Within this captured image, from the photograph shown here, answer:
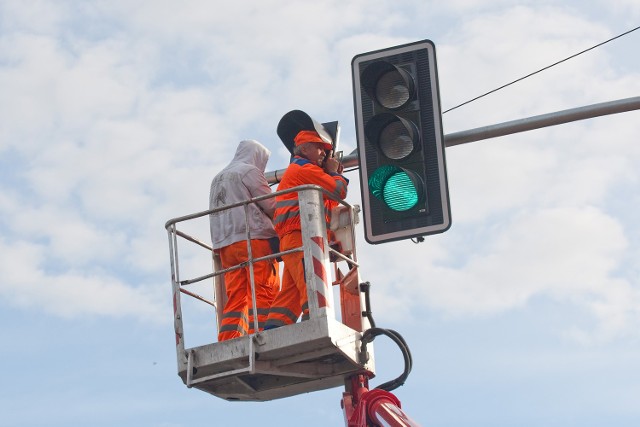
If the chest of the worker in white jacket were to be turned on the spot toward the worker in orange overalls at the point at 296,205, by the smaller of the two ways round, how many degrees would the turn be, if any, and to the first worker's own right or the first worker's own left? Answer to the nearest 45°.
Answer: approximately 90° to the first worker's own right

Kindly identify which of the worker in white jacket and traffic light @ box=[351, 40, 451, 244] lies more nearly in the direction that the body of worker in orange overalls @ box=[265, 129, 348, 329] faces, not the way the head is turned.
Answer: the traffic light

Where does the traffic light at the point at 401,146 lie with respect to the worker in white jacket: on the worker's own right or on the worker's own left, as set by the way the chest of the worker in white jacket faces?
on the worker's own right

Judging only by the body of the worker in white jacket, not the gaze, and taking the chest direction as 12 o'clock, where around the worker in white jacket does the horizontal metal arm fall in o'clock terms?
The horizontal metal arm is roughly at 3 o'clock from the worker in white jacket.

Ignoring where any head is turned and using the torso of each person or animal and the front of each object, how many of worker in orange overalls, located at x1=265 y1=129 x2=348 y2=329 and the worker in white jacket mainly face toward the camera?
0

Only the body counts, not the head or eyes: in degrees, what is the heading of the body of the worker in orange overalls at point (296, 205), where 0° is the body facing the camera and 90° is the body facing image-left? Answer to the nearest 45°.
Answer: approximately 270°

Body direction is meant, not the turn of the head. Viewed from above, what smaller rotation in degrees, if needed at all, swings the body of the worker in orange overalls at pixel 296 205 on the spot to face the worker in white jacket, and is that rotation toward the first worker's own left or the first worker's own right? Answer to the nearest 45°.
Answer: approximately 135° to the first worker's own left

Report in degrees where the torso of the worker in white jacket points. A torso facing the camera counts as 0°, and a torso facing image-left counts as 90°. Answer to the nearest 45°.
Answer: approximately 225°
